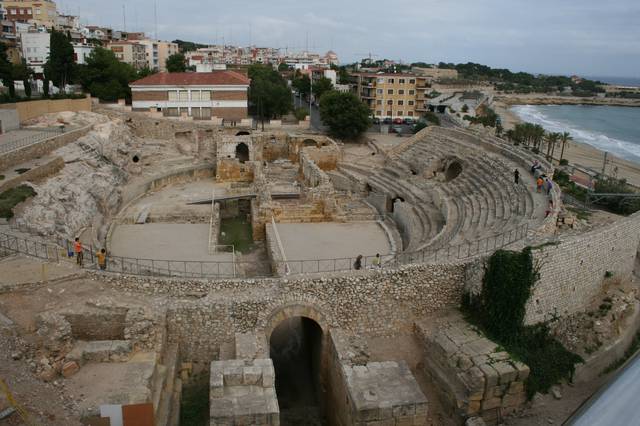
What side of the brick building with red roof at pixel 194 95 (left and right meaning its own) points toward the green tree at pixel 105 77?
right

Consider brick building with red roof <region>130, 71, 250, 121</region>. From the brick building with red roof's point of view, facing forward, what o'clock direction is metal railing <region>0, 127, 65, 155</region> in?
The metal railing is roughly at 1 o'clock from the brick building with red roof.

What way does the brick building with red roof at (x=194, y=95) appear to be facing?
toward the camera

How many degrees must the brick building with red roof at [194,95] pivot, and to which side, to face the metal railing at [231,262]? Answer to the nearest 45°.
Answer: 0° — it already faces it

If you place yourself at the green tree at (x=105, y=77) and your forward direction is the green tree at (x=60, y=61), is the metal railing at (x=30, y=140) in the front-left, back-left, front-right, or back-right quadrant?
front-left

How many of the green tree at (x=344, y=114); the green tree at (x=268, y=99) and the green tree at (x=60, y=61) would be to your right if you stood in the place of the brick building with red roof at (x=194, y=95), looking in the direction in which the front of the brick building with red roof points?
1

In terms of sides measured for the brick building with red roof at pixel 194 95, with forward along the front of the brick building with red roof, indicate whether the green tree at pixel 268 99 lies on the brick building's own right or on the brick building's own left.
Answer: on the brick building's own left

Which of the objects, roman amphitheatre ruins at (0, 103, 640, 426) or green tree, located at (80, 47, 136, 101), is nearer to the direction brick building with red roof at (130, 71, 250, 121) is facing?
the roman amphitheatre ruins

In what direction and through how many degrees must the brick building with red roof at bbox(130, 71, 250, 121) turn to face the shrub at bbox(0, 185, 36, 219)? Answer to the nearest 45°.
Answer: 0° — it already faces it

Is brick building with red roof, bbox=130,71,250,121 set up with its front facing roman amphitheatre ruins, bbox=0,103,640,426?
yes

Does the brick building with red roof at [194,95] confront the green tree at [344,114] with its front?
no

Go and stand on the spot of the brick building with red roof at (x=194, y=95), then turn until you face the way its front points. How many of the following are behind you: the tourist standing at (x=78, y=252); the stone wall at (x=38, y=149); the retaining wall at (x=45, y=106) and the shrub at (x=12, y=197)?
0

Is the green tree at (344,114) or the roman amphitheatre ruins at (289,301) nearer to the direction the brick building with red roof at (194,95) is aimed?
the roman amphitheatre ruins

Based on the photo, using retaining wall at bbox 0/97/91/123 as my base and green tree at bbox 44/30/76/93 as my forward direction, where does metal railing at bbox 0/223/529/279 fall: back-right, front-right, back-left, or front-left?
back-right

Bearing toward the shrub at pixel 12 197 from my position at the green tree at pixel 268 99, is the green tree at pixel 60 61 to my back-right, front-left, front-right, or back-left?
front-right

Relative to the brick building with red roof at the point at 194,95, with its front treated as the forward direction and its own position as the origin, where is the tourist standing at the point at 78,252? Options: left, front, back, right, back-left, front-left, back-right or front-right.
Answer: front
